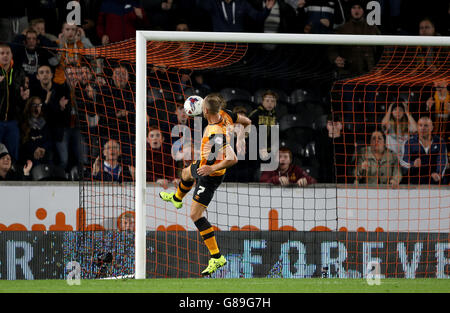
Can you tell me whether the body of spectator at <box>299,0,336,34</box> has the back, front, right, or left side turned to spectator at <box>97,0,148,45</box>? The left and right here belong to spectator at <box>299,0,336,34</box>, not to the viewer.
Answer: right

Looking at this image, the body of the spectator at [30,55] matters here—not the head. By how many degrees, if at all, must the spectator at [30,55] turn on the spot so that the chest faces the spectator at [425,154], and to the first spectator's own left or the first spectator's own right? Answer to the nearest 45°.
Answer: approximately 90° to the first spectator's own left

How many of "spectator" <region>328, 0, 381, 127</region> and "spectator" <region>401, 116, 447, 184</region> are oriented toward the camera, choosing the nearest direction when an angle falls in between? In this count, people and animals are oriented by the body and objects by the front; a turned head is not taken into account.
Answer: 2

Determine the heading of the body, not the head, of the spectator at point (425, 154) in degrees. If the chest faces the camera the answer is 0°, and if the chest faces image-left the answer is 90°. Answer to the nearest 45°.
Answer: approximately 0°

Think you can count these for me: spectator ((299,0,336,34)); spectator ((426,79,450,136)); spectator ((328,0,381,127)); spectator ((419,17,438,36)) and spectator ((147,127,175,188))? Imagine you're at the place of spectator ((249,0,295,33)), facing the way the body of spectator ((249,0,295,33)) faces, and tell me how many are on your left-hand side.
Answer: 4

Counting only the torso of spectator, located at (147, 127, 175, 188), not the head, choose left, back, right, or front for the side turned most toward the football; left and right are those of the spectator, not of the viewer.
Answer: front

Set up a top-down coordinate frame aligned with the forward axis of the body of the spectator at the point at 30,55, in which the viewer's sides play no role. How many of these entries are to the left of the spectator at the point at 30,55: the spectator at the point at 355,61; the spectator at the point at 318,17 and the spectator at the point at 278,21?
3

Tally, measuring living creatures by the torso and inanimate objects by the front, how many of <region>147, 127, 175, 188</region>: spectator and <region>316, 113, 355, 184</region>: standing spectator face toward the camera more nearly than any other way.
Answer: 2

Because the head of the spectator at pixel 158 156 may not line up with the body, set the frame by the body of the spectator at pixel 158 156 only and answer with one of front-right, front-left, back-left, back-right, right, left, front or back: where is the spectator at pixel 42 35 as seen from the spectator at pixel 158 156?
back-right

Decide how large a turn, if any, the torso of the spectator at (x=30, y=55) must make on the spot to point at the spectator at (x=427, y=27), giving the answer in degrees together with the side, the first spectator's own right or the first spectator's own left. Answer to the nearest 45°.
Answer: approximately 90° to the first spectator's own left

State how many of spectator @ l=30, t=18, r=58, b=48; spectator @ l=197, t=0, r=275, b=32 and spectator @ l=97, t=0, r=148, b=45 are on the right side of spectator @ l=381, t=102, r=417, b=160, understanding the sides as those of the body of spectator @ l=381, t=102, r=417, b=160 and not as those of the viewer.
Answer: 3
